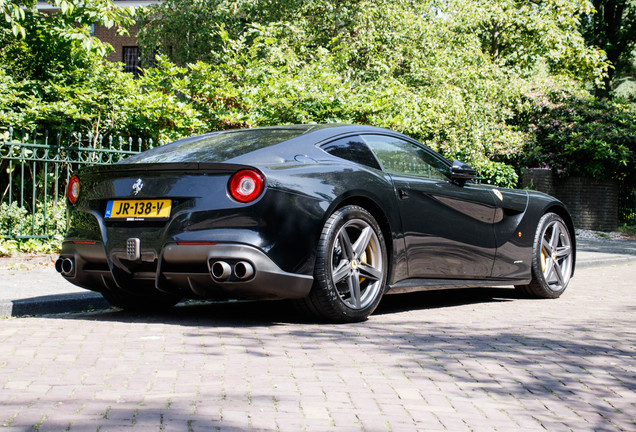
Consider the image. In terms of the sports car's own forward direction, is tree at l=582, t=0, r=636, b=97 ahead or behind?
ahead

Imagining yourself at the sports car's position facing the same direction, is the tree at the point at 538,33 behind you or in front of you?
in front

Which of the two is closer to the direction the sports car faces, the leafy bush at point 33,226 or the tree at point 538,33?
the tree

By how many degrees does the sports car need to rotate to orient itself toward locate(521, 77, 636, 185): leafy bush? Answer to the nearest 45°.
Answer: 0° — it already faces it

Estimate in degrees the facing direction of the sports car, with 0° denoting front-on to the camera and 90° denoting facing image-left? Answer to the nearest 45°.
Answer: approximately 225°

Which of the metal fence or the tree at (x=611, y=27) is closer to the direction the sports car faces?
the tree

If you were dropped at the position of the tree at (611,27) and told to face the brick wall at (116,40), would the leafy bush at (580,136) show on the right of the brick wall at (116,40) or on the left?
left

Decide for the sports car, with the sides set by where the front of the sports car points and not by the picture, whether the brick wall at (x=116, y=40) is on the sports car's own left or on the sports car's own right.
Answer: on the sports car's own left

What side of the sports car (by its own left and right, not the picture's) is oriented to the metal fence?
left
